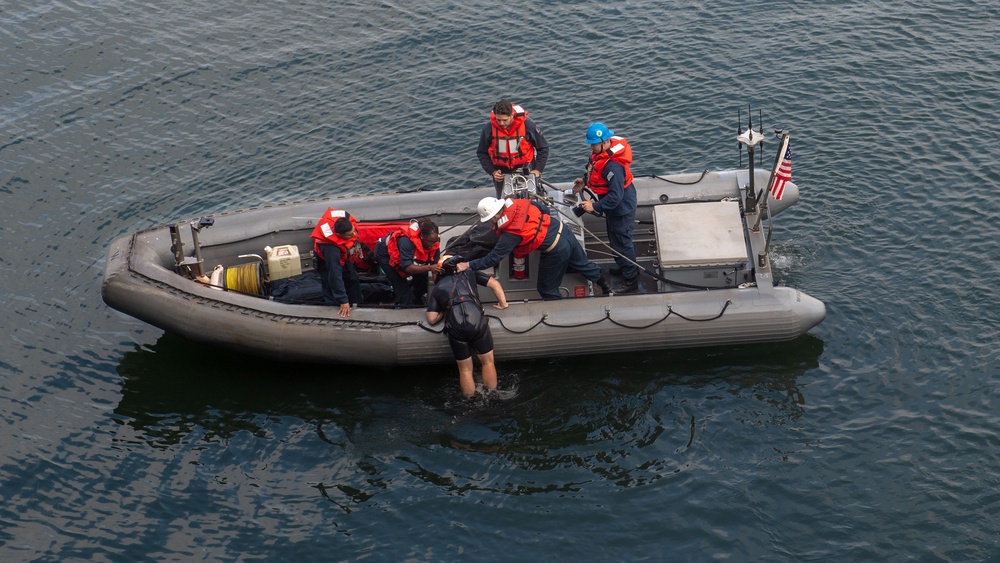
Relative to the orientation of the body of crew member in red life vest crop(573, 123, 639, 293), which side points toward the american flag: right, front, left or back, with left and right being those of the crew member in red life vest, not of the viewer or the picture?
back

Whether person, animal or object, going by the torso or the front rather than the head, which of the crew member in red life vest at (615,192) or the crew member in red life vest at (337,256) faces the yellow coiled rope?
the crew member in red life vest at (615,192)

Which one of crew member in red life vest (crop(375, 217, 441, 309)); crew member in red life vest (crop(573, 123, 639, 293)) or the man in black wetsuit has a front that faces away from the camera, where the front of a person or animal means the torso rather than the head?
the man in black wetsuit

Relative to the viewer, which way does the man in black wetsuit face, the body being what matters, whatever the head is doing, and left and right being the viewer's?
facing away from the viewer

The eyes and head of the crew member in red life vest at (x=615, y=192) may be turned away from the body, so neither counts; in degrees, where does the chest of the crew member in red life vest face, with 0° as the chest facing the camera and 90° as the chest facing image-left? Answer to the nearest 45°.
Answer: approximately 90°

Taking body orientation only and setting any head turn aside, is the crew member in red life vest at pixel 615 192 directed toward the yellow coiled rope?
yes

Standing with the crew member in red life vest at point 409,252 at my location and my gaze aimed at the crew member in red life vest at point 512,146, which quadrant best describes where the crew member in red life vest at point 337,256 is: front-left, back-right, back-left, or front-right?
back-left

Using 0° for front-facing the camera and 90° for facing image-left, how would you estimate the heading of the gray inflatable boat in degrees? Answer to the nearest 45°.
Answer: approximately 90°
